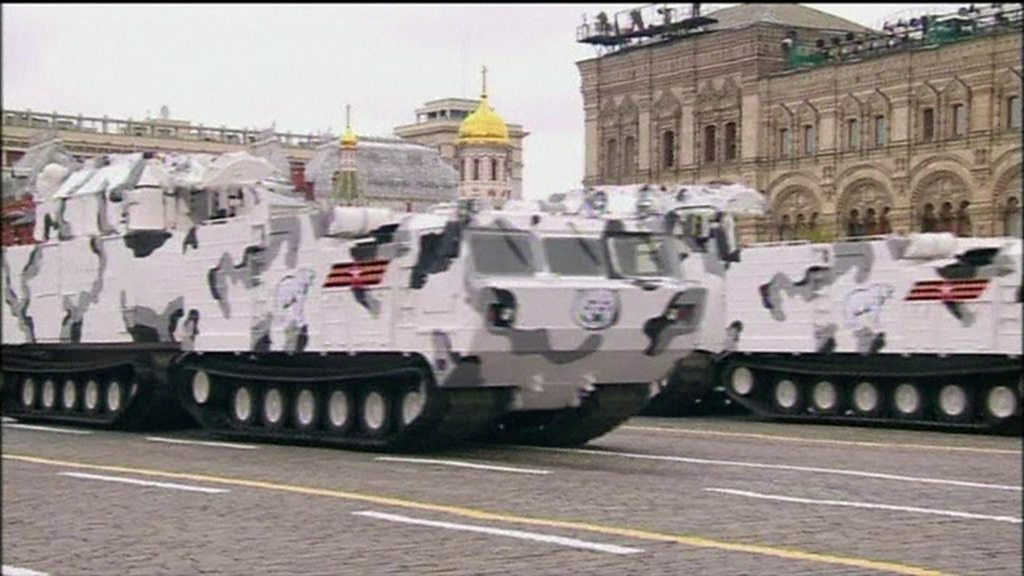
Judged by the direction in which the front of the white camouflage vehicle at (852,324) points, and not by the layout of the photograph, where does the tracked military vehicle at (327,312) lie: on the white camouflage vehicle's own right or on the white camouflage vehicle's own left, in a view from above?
on the white camouflage vehicle's own right

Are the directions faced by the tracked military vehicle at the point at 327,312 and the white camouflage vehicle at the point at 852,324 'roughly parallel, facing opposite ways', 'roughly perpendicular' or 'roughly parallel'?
roughly parallel

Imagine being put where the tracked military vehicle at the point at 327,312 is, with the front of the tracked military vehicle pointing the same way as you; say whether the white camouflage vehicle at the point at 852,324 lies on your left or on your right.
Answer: on your left

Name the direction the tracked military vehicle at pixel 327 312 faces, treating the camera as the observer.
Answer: facing the viewer and to the right of the viewer

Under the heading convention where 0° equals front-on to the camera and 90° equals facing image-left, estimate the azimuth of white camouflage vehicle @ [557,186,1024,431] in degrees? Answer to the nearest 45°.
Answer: approximately 315°

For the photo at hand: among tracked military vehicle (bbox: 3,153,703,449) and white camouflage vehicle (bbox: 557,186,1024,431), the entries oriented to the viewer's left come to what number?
0
